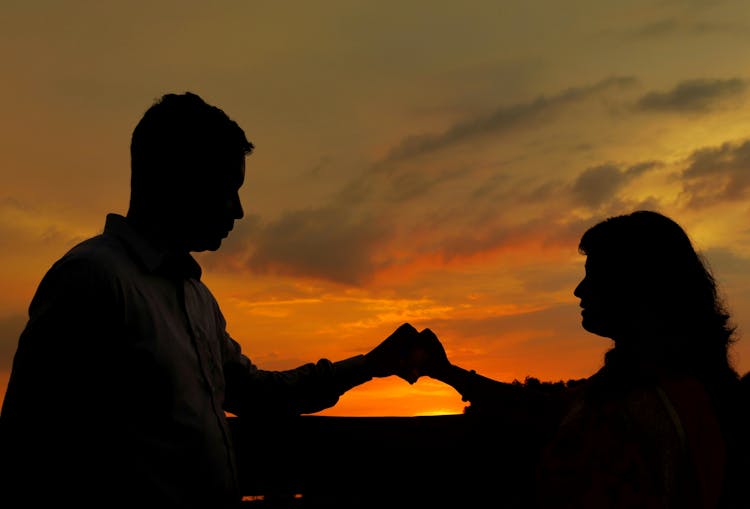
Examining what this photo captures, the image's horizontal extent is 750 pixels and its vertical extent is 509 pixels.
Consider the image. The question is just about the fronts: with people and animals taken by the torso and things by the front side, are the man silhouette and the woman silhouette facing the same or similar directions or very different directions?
very different directions

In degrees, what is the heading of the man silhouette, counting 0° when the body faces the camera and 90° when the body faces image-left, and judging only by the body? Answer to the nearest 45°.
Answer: approximately 315°

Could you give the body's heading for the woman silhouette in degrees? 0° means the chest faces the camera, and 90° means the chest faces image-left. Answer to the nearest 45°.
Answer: approximately 90°

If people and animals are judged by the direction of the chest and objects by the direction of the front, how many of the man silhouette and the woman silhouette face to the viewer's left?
1

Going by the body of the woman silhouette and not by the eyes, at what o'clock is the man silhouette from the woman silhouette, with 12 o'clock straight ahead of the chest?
The man silhouette is roughly at 11 o'clock from the woman silhouette.
